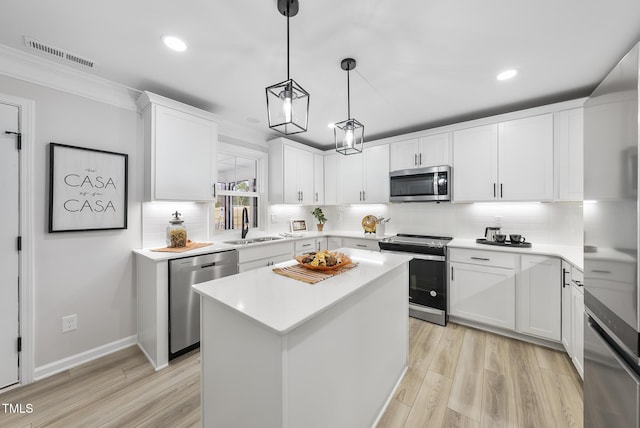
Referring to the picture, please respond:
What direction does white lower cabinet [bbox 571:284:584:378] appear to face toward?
to the viewer's left

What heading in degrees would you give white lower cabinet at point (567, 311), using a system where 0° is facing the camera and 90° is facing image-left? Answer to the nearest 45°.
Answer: approximately 90°

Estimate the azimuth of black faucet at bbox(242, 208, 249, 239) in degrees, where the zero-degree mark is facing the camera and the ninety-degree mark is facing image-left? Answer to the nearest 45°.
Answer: approximately 315°

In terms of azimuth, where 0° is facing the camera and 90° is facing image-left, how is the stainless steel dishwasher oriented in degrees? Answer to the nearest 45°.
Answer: approximately 315°

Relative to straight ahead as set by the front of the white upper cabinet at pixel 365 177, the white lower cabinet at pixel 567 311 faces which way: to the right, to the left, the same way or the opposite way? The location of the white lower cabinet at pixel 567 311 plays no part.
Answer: to the right

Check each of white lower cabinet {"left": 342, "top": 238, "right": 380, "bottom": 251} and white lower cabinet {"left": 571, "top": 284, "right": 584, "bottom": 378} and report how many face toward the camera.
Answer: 1
